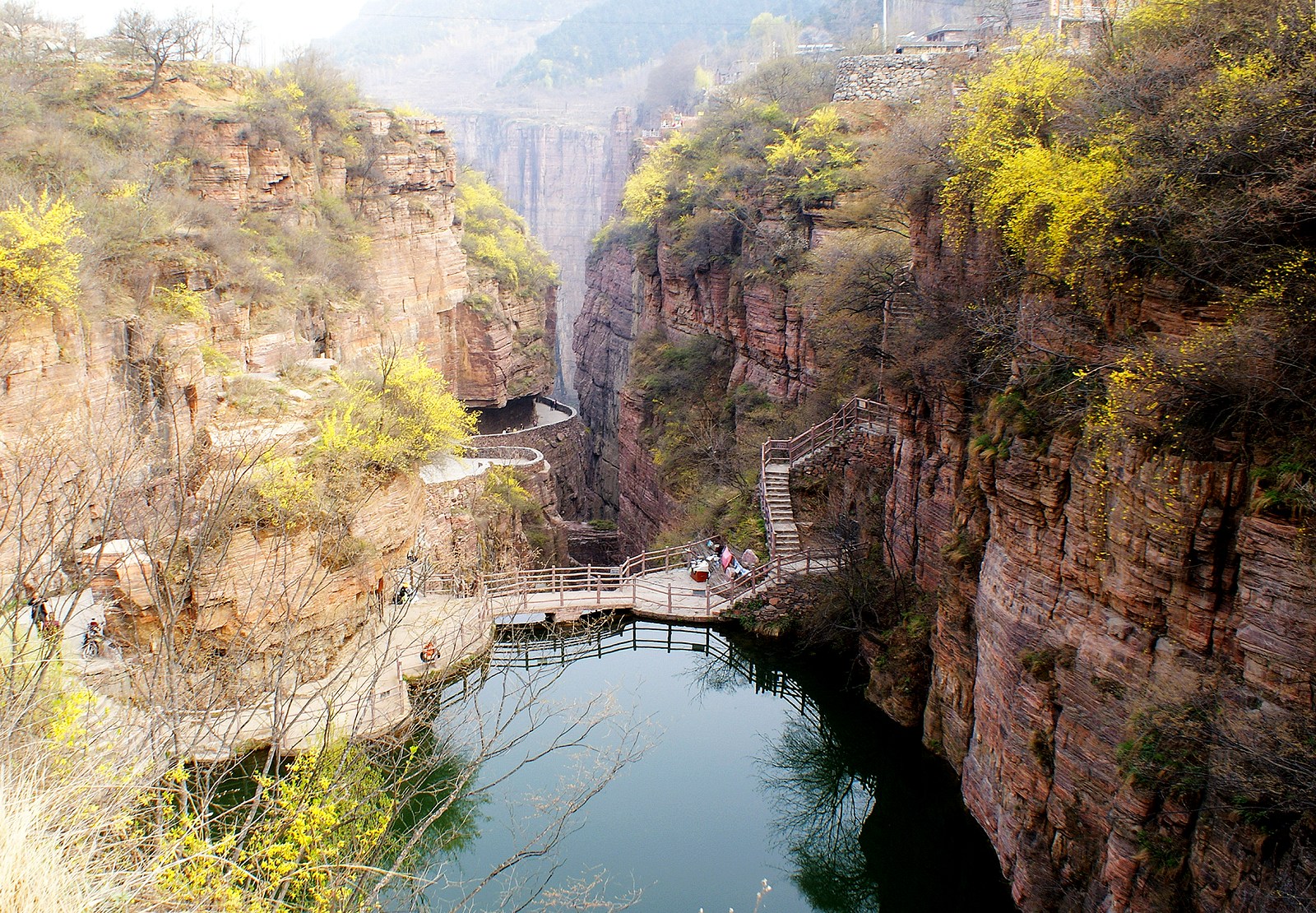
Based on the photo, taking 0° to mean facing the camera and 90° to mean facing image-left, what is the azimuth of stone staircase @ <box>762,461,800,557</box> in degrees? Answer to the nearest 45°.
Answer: approximately 0°

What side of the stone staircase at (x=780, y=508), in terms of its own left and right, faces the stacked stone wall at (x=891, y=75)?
back

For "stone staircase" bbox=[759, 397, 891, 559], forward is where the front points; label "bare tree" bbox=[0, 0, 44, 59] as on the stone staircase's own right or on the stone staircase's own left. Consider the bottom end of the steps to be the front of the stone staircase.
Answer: on the stone staircase's own right

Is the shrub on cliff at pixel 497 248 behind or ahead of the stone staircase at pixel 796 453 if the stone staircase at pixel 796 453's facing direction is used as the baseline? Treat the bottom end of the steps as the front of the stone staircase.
behind

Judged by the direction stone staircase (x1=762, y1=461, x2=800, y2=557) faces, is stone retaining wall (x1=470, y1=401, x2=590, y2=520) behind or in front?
behind

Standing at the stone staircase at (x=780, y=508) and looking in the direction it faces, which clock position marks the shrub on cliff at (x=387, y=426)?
The shrub on cliff is roughly at 2 o'clock from the stone staircase.

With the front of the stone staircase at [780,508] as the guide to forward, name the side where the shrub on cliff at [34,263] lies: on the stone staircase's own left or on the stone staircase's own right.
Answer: on the stone staircase's own right

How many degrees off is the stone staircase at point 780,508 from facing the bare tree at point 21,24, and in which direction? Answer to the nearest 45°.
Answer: approximately 90° to its right

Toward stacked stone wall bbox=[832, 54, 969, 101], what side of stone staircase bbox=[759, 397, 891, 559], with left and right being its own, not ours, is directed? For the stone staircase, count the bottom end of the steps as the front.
back
